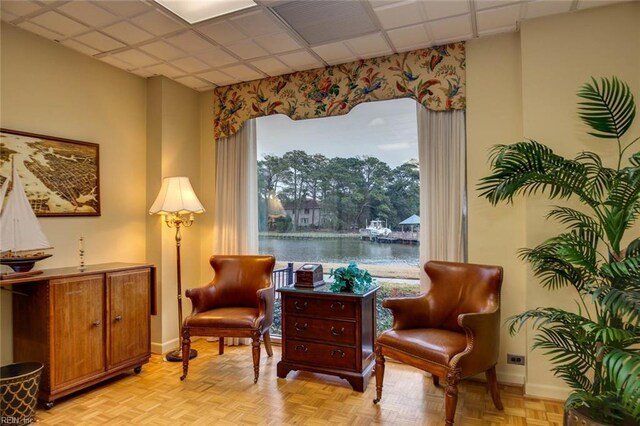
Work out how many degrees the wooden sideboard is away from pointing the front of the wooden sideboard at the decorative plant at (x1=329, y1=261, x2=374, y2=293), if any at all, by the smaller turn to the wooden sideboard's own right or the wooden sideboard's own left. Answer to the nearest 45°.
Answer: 0° — it already faces it

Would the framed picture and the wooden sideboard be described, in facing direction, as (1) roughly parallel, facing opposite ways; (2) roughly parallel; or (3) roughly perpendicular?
roughly parallel

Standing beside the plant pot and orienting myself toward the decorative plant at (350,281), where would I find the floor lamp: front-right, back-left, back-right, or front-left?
front-left

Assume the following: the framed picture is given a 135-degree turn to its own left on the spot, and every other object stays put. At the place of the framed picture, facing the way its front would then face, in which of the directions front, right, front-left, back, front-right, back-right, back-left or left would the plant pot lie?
back-right

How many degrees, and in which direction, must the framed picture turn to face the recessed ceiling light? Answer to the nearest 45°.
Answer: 0° — it already faces it

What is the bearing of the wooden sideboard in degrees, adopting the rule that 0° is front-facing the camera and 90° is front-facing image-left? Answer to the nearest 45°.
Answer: approximately 315°

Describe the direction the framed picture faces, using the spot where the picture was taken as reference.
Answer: facing the viewer and to the right of the viewer

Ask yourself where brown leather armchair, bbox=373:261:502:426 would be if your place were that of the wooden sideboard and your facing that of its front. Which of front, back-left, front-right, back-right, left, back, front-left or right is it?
front

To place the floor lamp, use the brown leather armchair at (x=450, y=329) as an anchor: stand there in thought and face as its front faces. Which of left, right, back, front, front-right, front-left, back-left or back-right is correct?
front-right

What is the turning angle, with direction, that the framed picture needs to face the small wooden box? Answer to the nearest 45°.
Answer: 0° — it already faces it

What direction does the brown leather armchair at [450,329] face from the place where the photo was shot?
facing the viewer and to the left of the viewer

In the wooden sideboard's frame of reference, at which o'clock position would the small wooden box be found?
The small wooden box is roughly at 11 o'clock from the wooden sideboard.

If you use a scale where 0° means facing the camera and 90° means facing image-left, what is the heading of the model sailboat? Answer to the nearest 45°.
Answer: approximately 90°

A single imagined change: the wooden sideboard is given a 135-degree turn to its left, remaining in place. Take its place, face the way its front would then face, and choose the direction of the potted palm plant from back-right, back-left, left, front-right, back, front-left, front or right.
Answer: back-right

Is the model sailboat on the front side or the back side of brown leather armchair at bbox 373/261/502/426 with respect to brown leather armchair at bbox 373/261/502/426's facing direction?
on the front side

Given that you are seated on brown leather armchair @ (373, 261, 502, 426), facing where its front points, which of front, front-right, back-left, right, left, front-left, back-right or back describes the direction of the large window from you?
right
